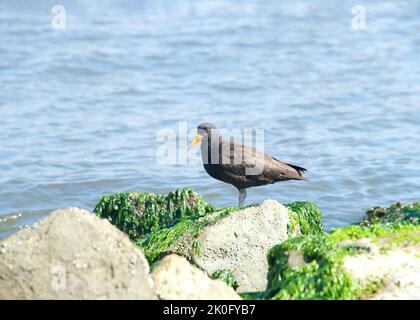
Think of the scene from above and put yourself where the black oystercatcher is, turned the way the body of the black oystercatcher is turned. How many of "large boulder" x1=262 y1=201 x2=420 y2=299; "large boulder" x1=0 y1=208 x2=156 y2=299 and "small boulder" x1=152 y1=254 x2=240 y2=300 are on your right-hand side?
0

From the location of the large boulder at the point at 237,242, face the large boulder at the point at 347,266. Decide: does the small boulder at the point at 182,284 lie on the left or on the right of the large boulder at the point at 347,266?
right

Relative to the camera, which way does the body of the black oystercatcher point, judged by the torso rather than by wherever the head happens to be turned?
to the viewer's left

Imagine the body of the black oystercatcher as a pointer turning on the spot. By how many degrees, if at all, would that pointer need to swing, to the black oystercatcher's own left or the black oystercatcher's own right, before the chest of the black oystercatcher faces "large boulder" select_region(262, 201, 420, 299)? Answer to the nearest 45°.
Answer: approximately 90° to the black oystercatcher's own left

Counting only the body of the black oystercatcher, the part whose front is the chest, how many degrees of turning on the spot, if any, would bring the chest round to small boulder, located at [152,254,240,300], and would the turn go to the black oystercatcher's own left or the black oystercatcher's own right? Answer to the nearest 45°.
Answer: approximately 90° to the black oystercatcher's own left

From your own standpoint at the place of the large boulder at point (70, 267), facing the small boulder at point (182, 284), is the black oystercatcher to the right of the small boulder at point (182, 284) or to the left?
left

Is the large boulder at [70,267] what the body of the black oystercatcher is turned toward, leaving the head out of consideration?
no
